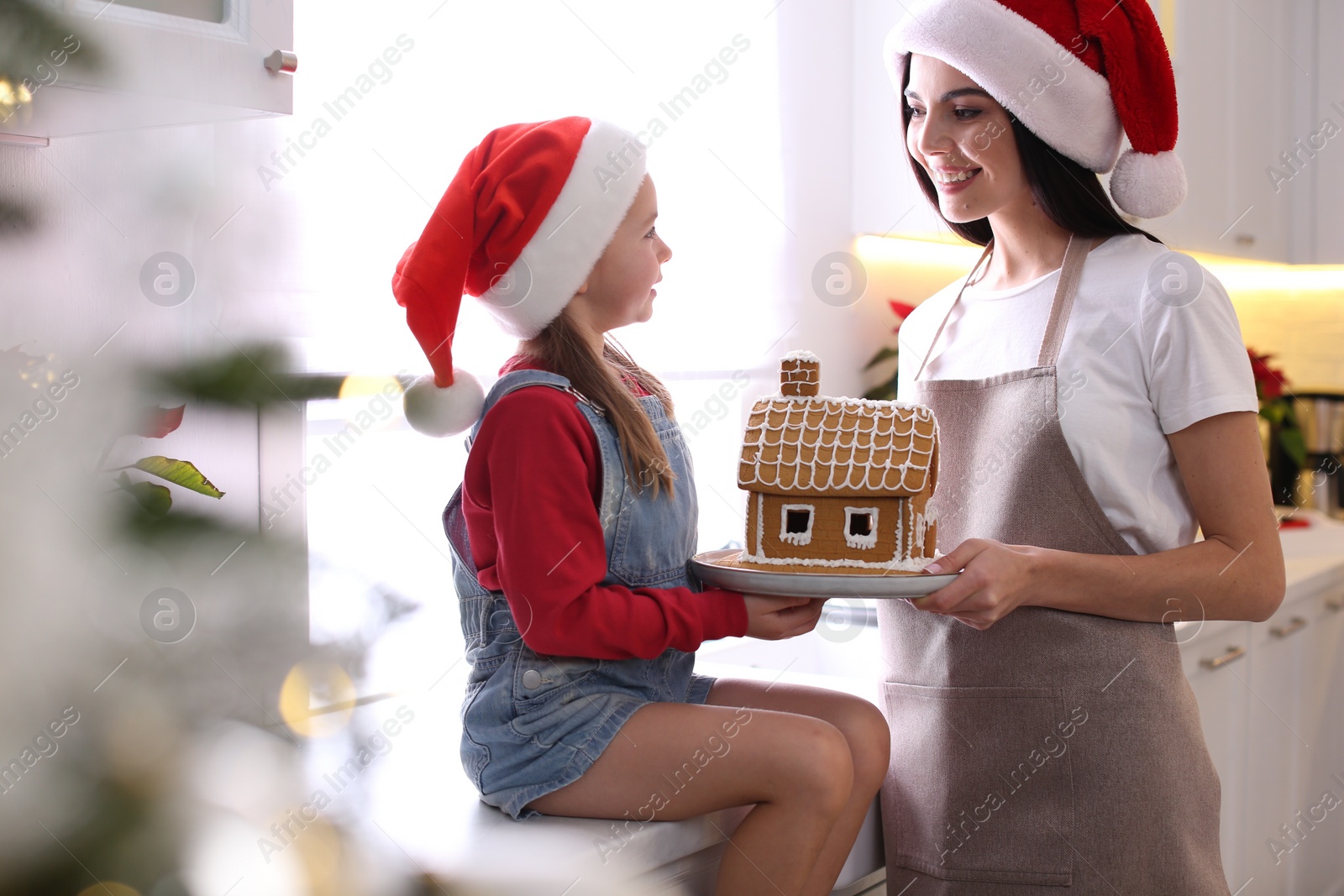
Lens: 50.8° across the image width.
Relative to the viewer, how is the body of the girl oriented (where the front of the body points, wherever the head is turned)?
to the viewer's right

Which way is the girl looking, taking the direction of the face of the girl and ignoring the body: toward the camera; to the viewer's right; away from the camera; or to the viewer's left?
to the viewer's right

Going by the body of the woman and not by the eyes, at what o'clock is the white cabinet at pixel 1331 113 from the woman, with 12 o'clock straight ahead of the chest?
The white cabinet is roughly at 5 o'clock from the woman.

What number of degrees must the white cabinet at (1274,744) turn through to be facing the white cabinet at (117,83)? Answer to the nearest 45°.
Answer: approximately 45° to its right

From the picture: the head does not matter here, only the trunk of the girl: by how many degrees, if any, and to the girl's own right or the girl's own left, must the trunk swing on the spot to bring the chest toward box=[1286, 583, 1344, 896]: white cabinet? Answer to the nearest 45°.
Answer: approximately 45° to the girl's own left
